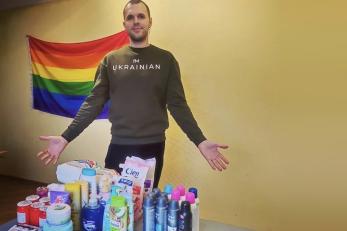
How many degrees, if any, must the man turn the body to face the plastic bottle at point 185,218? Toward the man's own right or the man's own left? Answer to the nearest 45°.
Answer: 0° — they already face it

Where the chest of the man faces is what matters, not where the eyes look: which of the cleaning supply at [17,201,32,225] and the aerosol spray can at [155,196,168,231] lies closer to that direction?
the aerosol spray can

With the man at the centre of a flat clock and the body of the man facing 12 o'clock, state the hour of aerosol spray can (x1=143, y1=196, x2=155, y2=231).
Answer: The aerosol spray can is roughly at 12 o'clock from the man.

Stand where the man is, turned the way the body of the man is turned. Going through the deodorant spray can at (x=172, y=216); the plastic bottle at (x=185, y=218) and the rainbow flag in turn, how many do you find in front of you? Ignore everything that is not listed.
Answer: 2

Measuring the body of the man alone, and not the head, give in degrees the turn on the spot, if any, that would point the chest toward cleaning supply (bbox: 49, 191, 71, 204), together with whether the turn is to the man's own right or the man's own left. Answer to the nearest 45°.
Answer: approximately 45° to the man's own right

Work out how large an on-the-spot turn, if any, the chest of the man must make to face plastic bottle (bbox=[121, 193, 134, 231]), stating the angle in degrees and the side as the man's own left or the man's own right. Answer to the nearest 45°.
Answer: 0° — they already face it

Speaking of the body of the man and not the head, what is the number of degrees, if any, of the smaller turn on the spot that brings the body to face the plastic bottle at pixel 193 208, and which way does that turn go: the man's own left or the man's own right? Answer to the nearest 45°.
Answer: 0° — they already face it

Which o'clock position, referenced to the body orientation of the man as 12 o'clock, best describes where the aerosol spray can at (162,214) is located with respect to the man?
The aerosol spray can is roughly at 12 o'clock from the man.

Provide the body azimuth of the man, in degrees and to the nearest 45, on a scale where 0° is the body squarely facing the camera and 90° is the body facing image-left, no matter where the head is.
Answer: approximately 0°
